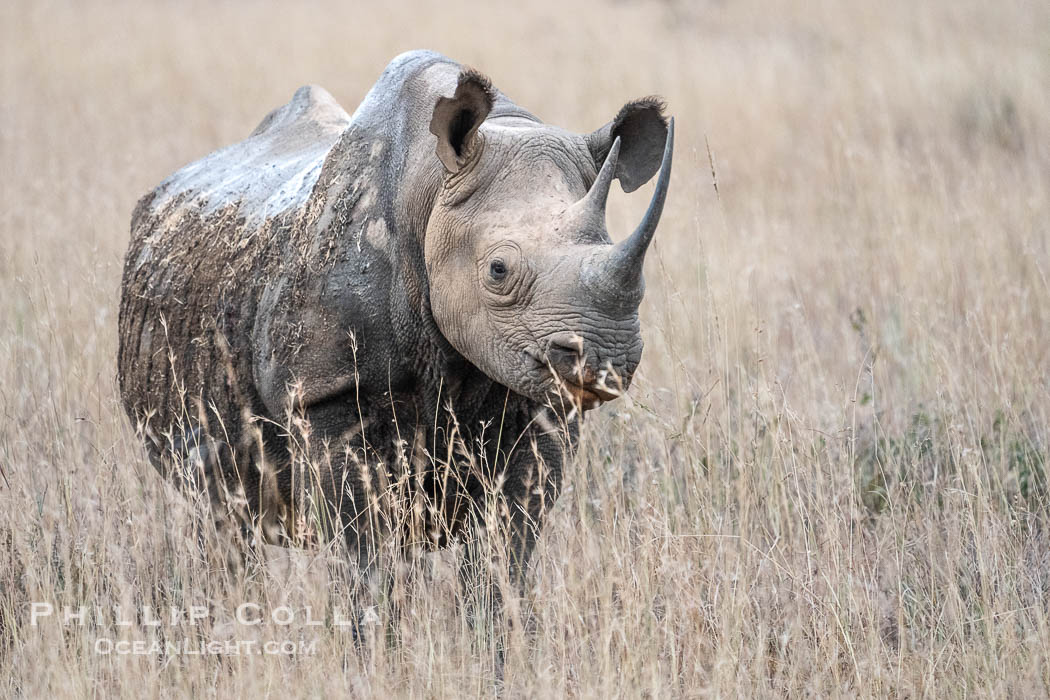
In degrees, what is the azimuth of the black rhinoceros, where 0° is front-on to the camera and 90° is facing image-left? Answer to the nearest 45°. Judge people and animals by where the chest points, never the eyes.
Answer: approximately 315°
